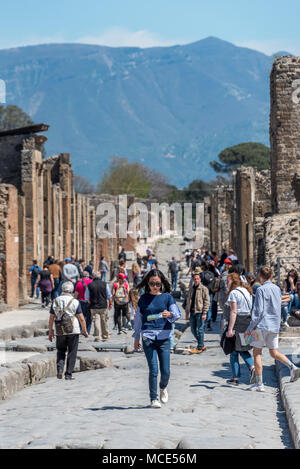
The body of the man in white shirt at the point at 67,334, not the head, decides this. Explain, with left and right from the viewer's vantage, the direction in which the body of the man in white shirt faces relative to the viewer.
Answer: facing away from the viewer

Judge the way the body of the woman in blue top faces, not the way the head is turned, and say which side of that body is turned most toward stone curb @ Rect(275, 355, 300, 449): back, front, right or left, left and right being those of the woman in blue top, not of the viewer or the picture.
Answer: left

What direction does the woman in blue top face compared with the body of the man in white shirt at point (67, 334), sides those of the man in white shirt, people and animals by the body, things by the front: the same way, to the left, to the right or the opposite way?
the opposite way

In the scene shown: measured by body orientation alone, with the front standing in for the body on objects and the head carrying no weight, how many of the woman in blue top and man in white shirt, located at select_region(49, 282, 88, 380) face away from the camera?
1

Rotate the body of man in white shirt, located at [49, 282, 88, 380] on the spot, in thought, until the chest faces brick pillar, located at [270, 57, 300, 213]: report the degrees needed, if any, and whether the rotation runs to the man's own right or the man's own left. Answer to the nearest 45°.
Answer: approximately 45° to the man's own right

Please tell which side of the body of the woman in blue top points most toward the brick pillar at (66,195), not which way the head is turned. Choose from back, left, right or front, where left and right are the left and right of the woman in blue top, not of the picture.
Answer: back

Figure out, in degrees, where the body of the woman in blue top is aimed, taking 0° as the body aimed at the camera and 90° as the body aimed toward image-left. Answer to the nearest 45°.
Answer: approximately 0°

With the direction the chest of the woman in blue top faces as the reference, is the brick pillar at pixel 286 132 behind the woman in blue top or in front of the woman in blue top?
behind
